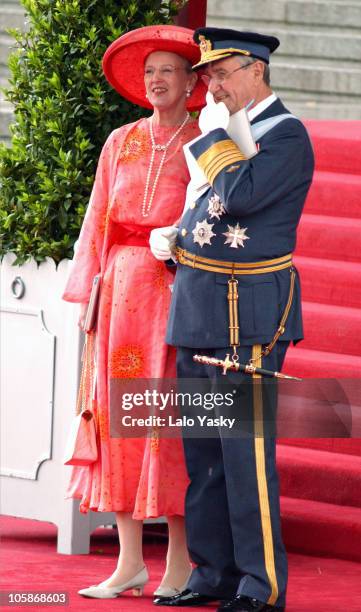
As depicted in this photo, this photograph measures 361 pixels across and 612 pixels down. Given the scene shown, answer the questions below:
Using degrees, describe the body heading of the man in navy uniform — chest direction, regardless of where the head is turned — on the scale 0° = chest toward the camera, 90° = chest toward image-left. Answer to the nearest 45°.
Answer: approximately 45°

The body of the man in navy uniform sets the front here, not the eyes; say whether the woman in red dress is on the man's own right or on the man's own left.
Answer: on the man's own right

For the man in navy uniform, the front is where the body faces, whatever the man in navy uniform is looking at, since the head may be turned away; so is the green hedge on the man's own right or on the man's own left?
on the man's own right

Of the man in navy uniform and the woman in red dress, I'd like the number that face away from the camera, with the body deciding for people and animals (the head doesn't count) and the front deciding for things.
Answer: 0

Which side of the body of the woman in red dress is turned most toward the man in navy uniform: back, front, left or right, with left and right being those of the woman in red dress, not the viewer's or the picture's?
left

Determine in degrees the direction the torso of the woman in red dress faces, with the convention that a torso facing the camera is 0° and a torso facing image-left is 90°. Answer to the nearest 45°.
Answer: approximately 45°
